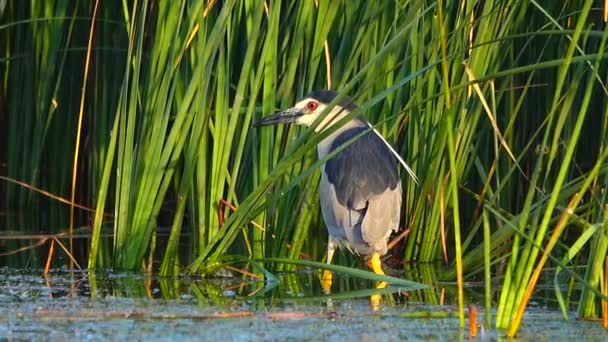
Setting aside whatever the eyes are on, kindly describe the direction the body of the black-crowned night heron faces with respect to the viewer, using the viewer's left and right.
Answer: facing away from the viewer and to the left of the viewer
